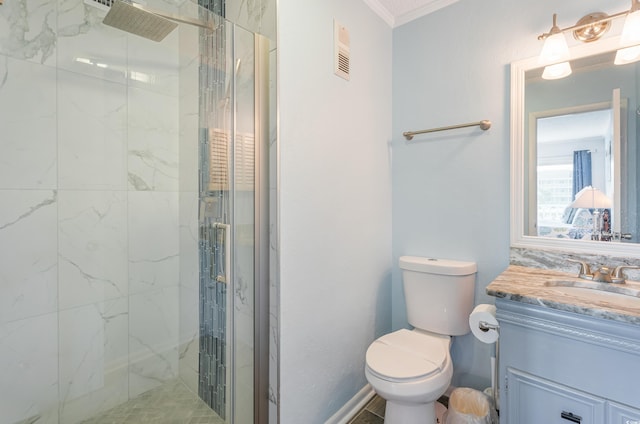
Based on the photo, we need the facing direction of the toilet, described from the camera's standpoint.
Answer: facing the viewer and to the left of the viewer

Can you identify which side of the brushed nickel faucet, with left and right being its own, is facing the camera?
front

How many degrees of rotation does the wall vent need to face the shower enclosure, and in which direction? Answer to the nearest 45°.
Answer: approximately 135° to its right

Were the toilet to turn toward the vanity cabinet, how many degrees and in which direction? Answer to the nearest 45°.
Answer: approximately 90° to its left

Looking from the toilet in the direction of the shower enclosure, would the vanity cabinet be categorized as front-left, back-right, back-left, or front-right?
back-left

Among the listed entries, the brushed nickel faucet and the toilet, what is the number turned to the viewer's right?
0

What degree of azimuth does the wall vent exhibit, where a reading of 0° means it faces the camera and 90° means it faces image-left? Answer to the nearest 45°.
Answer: approximately 315°

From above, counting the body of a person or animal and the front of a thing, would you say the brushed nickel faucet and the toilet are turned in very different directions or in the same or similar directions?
same or similar directions

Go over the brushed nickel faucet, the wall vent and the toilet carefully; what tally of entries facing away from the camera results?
0
